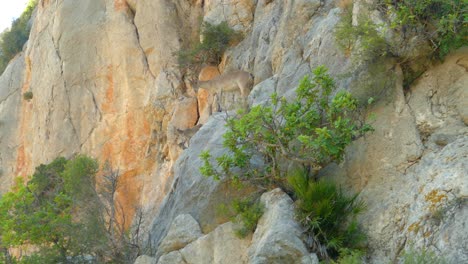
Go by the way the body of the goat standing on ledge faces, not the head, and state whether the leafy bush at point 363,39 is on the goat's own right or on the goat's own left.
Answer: on the goat's own left

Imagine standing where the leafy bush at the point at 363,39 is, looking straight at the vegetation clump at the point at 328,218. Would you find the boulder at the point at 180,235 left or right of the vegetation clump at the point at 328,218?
right

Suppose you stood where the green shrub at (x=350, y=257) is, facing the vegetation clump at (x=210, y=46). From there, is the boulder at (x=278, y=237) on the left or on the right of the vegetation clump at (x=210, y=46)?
left
